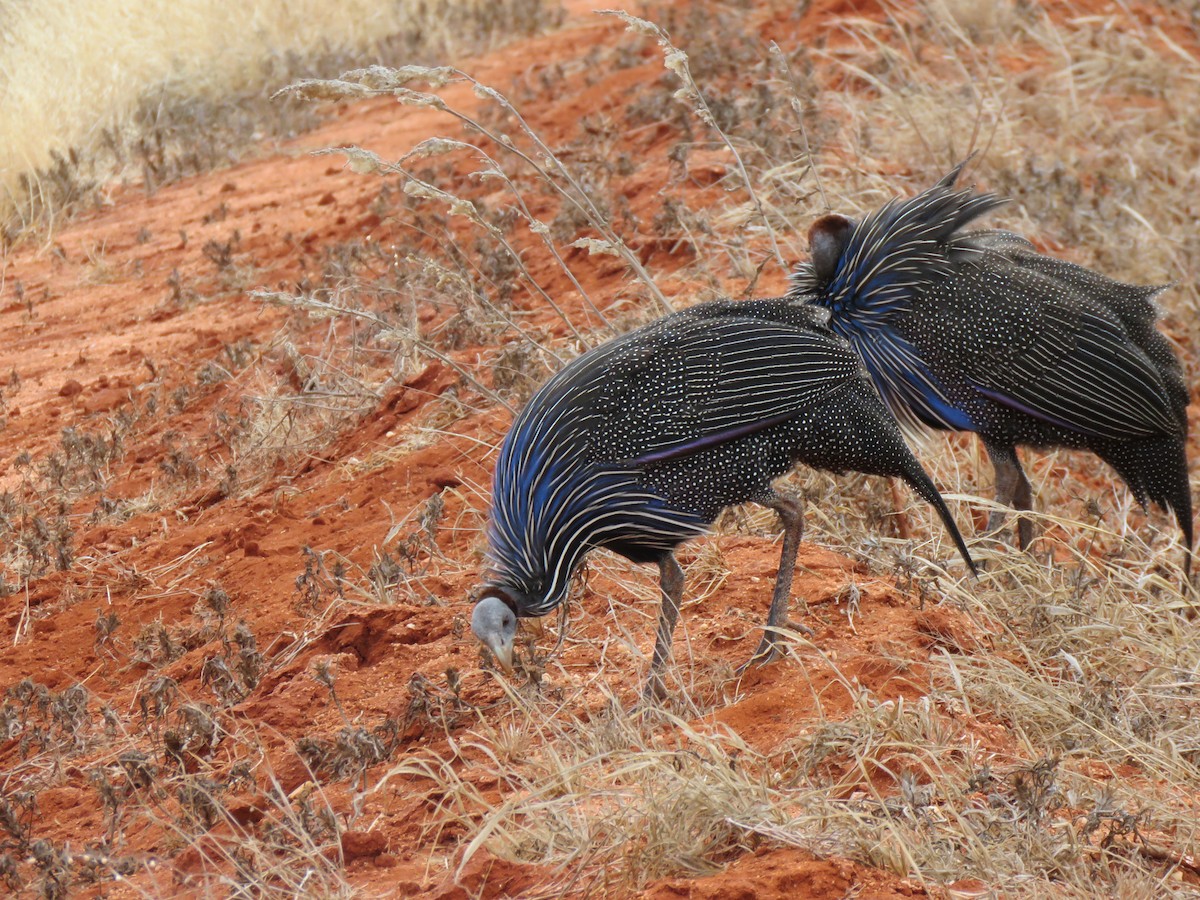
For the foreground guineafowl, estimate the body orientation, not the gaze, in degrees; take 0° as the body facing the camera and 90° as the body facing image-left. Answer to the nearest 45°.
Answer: approximately 90°

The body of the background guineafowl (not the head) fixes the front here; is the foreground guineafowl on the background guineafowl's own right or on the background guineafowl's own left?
on the background guineafowl's own left

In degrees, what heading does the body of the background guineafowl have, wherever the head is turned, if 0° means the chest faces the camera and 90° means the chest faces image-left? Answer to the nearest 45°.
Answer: approximately 90°

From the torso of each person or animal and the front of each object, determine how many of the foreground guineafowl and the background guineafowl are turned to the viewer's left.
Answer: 2

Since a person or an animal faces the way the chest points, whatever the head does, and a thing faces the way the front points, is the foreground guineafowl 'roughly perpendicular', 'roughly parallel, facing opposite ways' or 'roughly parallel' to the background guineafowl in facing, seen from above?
roughly parallel
